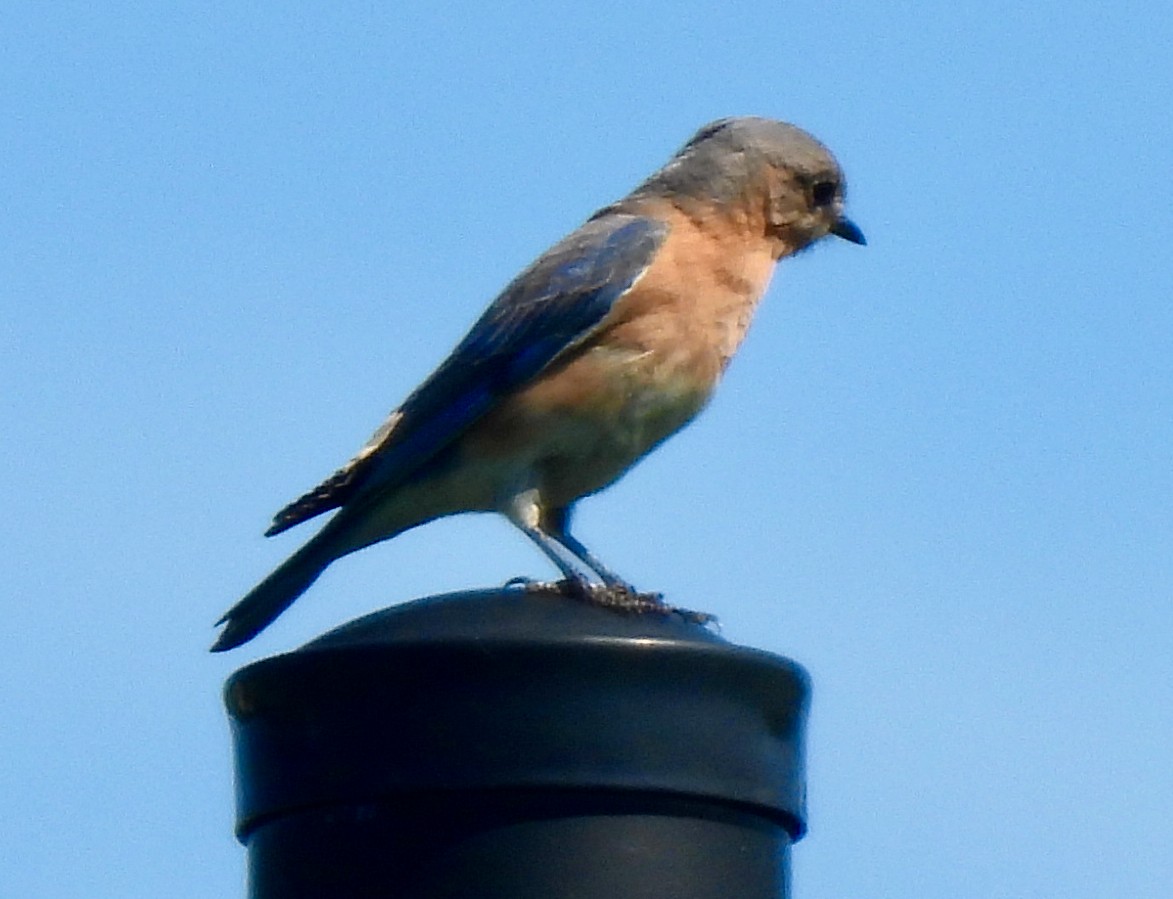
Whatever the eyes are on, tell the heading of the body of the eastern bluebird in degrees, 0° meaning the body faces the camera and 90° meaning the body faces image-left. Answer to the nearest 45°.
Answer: approximately 270°
